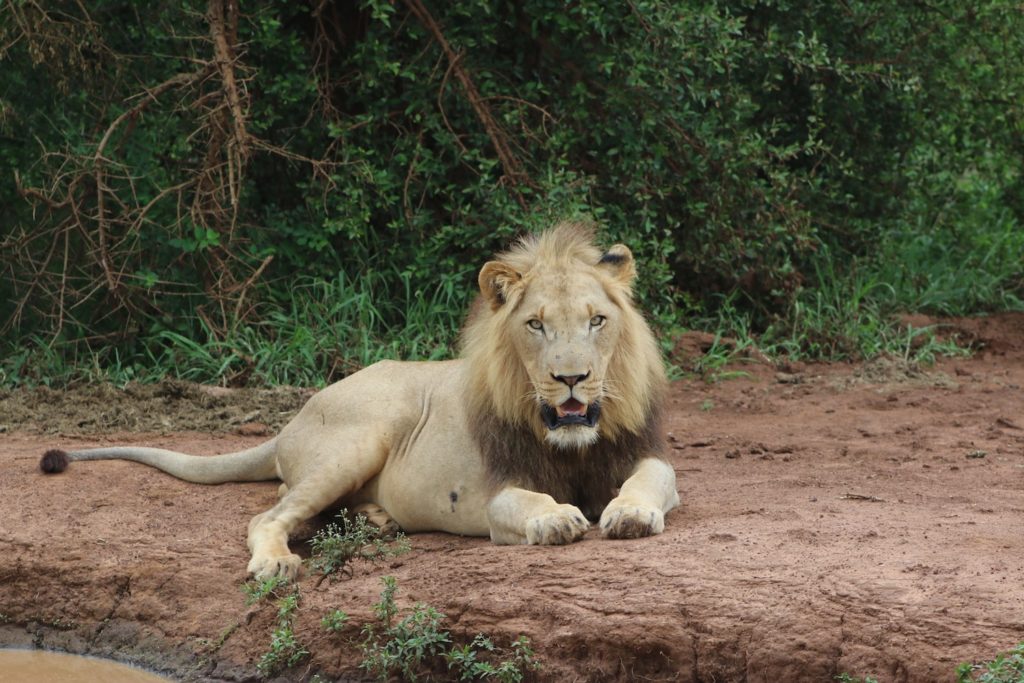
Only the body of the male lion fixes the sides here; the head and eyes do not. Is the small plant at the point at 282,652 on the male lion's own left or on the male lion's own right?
on the male lion's own right

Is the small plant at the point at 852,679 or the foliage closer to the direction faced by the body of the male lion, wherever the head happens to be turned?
the small plant

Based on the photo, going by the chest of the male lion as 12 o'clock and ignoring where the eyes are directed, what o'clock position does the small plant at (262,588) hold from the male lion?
The small plant is roughly at 4 o'clock from the male lion.

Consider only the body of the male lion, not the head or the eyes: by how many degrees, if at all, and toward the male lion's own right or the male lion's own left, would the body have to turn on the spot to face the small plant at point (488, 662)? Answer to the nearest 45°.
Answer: approximately 45° to the male lion's own right

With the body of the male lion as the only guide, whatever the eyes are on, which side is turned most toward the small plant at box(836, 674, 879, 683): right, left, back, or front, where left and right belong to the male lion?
front

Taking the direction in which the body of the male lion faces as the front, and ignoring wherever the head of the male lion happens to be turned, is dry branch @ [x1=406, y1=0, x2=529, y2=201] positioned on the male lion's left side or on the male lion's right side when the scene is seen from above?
on the male lion's left side

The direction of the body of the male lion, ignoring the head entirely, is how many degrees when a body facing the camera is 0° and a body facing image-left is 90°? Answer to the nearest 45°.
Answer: approximately 315°
